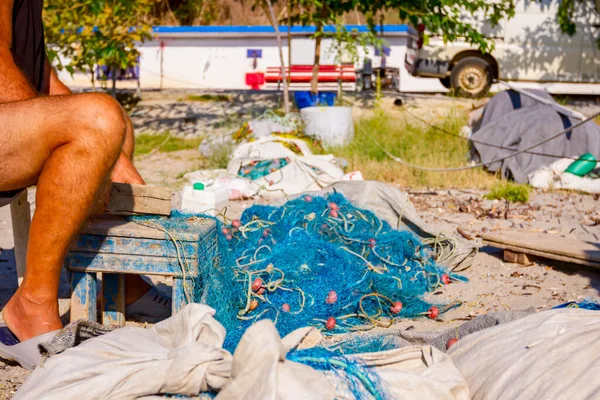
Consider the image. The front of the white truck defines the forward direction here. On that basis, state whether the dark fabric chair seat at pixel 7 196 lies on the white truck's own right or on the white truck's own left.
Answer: on the white truck's own left

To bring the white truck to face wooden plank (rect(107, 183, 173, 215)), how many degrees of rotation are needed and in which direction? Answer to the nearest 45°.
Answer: approximately 90° to its right

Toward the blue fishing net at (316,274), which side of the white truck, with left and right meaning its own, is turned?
left

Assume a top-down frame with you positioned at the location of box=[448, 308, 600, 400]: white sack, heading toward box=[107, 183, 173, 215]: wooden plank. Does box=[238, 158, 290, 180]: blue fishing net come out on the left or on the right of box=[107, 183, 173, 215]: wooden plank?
right

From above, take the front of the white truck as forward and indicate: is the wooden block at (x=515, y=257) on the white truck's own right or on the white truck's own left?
on the white truck's own left

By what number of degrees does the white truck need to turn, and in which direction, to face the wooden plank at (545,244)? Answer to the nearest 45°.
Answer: approximately 90° to its left

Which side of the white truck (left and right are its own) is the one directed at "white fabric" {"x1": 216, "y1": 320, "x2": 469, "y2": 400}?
right

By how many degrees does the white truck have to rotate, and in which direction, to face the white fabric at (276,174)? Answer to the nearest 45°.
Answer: approximately 90° to its left
